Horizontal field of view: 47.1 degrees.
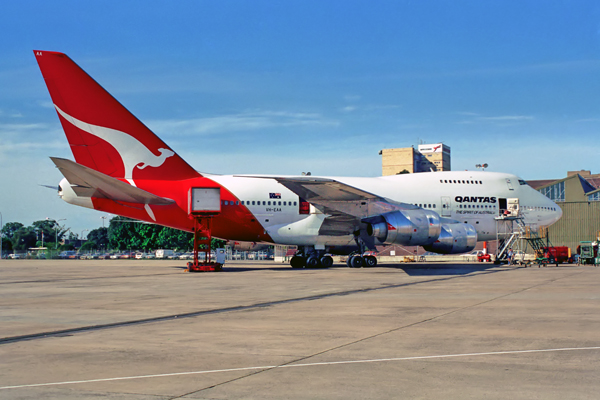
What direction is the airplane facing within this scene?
to the viewer's right
